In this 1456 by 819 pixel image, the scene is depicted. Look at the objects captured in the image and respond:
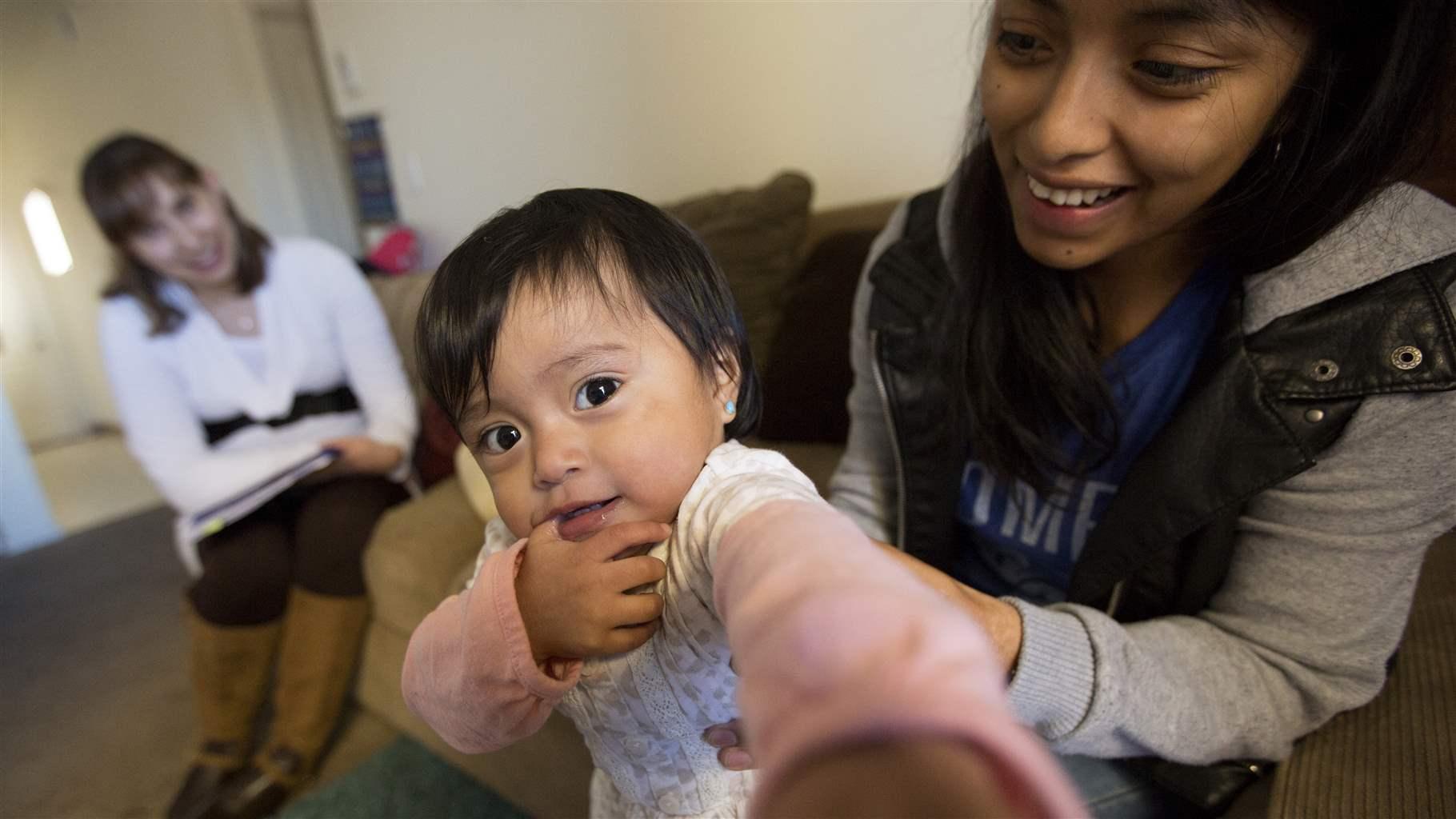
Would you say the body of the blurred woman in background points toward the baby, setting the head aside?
yes

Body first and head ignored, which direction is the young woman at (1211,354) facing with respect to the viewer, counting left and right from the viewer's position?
facing the viewer and to the left of the viewer

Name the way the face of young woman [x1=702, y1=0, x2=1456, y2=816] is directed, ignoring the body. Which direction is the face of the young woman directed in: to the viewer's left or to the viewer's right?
to the viewer's left

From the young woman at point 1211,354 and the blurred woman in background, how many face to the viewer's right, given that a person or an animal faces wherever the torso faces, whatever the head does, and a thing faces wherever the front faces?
0

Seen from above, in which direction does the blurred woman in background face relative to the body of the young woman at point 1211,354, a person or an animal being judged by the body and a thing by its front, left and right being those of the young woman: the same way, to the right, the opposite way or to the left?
to the left

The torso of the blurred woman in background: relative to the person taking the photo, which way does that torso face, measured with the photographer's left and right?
facing the viewer

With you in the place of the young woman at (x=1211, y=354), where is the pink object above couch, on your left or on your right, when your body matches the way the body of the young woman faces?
on your right

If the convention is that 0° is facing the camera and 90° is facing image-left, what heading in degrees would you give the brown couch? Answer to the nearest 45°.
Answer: approximately 45°
